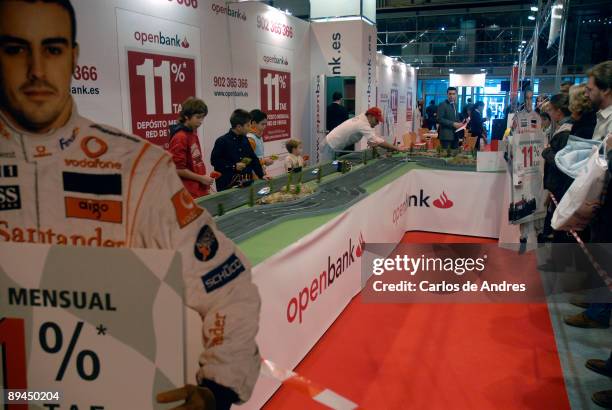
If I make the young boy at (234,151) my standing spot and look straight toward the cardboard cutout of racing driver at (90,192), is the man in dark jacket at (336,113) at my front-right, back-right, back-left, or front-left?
back-left

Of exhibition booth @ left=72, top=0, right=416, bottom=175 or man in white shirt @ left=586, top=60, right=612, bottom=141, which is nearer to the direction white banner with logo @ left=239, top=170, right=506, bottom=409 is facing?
the man in white shirt

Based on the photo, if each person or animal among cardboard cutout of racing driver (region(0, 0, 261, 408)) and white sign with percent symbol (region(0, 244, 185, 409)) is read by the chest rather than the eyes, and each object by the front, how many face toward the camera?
2

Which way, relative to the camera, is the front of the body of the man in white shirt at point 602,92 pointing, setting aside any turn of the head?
to the viewer's left

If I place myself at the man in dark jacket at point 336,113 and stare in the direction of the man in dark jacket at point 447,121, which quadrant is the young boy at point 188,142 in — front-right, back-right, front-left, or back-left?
back-right

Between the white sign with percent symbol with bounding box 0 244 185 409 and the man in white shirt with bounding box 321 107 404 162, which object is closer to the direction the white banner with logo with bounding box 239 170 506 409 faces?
the white sign with percent symbol

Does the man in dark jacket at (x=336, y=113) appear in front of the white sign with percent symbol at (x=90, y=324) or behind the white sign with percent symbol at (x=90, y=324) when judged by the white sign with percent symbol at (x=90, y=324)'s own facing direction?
behind

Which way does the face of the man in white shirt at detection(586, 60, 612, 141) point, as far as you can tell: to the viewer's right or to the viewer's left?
to the viewer's left

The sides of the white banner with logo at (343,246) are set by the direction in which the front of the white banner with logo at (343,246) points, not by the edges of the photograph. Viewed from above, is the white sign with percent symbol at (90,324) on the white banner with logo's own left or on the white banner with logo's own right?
on the white banner with logo's own right
